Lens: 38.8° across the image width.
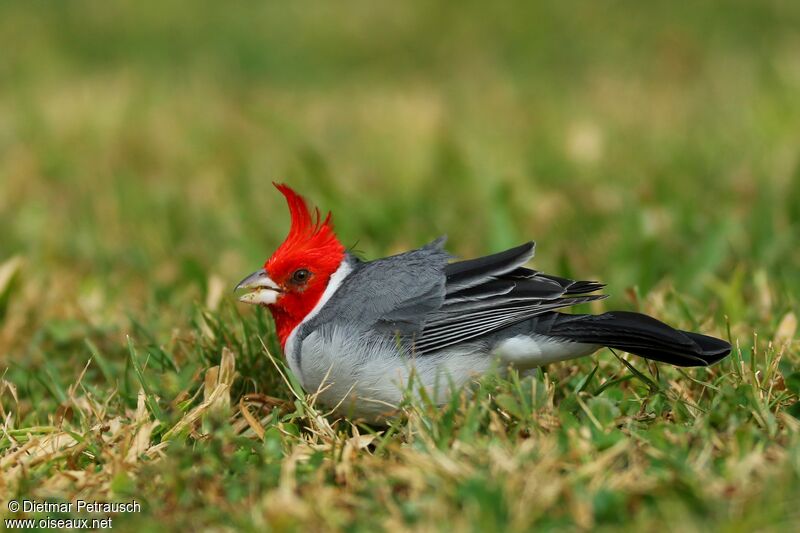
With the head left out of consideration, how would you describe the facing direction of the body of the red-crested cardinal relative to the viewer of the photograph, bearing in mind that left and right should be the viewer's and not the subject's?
facing to the left of the viewer
